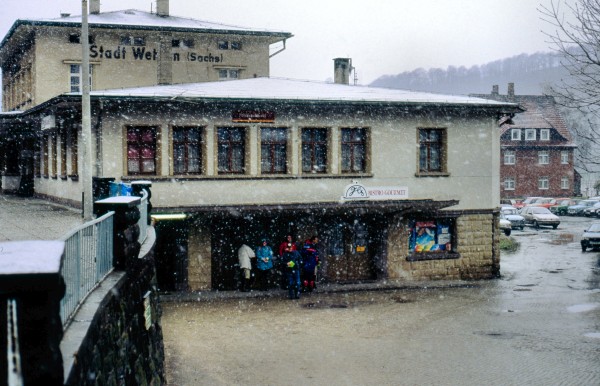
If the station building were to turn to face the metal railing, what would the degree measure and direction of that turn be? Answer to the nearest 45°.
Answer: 0° — it already faces it

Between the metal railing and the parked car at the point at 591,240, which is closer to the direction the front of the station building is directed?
the metal railing

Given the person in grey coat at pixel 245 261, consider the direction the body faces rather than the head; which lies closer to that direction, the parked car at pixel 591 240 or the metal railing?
the parked car

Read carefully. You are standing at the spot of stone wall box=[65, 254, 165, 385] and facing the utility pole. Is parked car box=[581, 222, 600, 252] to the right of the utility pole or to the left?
right

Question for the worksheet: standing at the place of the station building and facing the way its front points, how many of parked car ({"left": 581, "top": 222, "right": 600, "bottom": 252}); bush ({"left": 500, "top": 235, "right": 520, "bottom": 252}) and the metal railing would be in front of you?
1

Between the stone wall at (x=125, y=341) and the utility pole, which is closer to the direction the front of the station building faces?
the stone wall

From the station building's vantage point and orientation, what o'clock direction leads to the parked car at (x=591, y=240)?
The parked car is roughly at 8 o'clock from the station building.
